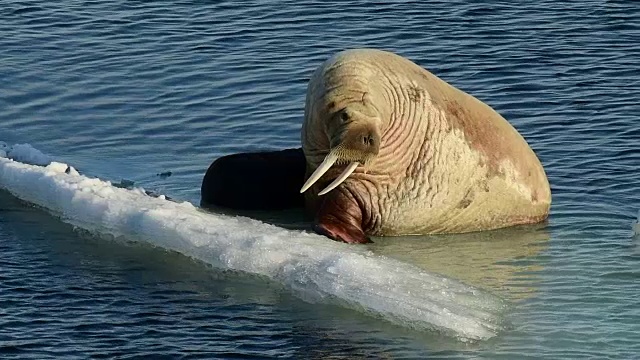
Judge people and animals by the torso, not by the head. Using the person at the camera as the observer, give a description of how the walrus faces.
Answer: facing the viewer and to the left of the viewer

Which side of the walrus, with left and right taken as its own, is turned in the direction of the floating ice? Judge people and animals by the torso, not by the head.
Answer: front
